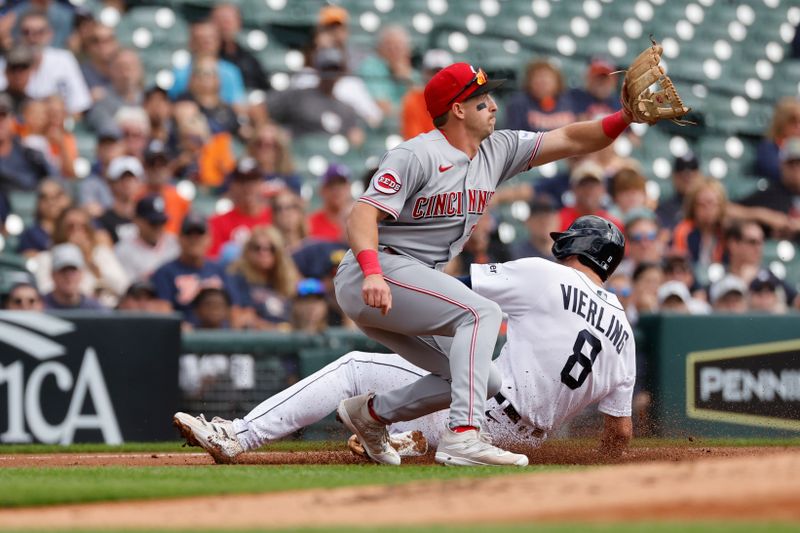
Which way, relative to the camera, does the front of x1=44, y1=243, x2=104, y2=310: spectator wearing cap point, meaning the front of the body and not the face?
toward the camera

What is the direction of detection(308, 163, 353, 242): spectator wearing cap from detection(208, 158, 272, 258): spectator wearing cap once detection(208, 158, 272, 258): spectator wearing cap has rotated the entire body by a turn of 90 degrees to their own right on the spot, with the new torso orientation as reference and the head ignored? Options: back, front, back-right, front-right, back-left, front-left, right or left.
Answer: back

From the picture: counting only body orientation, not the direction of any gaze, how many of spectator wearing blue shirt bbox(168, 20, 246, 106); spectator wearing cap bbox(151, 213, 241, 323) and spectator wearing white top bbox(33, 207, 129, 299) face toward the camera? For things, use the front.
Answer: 3

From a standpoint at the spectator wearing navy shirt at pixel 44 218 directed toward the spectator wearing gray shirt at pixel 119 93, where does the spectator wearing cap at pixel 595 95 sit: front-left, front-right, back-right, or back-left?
front-right

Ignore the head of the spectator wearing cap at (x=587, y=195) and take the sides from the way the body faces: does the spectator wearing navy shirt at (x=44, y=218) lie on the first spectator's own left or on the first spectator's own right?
on the first spectator's own right

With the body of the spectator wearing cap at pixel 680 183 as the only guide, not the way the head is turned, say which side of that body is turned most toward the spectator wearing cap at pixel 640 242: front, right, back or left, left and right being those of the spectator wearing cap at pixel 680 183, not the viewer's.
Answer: front

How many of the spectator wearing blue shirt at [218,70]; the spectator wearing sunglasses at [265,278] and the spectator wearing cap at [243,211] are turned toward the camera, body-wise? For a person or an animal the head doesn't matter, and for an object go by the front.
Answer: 3

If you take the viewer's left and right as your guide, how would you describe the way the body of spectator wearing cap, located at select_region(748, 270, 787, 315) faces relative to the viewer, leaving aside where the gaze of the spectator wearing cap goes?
facing the viewer

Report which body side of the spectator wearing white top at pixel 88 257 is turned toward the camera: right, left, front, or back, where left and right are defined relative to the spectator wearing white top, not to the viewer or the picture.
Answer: front

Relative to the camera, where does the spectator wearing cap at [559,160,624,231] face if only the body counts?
toward the camera
